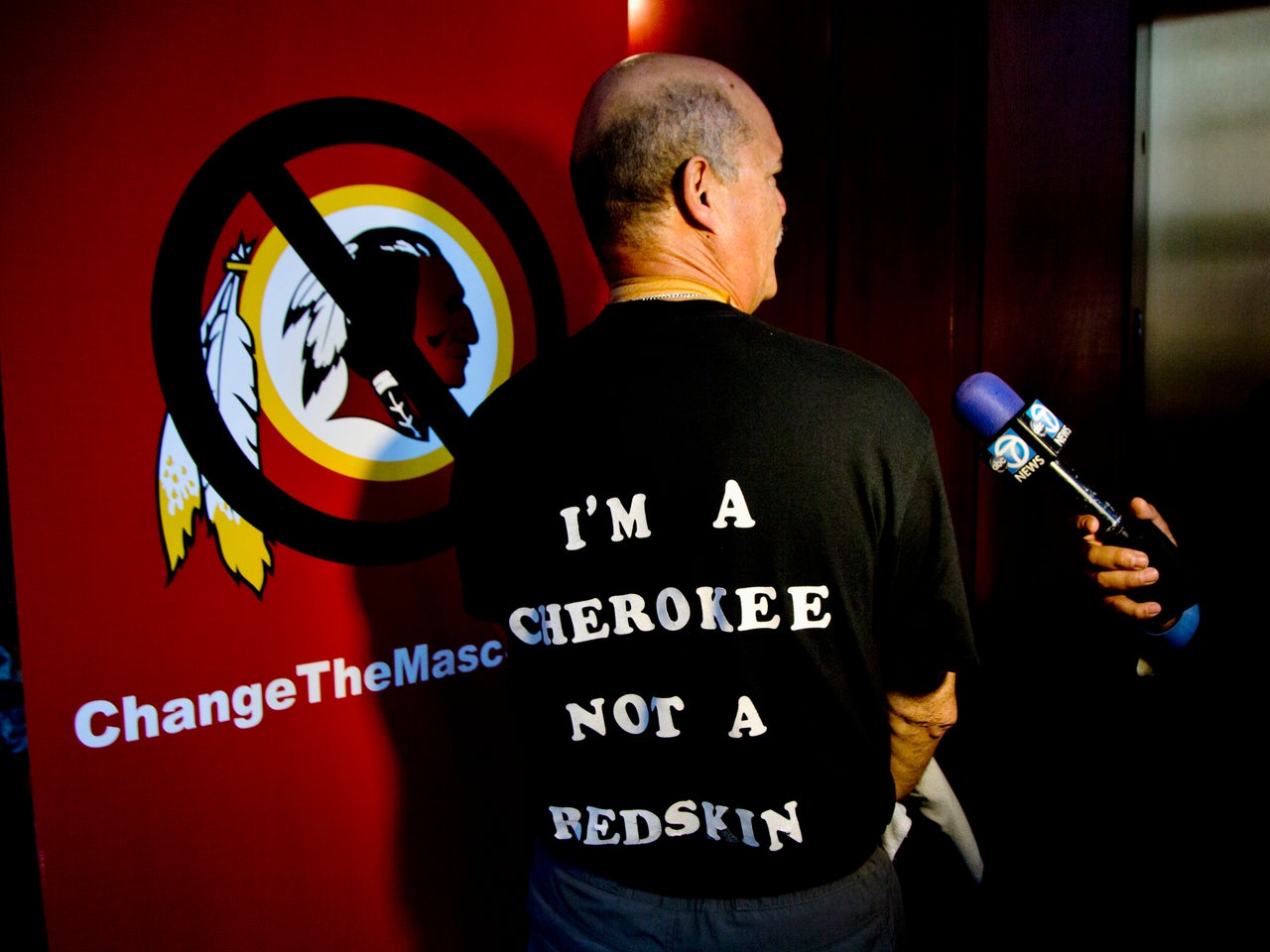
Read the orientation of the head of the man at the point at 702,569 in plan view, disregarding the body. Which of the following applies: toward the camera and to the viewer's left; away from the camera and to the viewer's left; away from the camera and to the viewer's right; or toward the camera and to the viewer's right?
away from the camera and to the viewer's right

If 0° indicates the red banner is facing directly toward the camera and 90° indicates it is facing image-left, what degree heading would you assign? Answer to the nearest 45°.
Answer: approximately 315°
